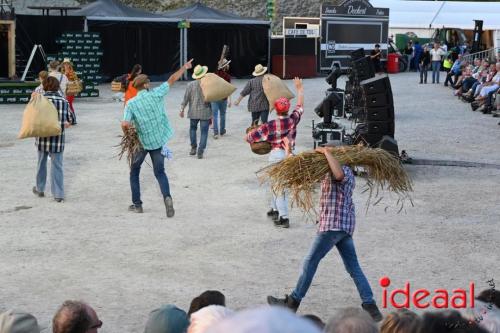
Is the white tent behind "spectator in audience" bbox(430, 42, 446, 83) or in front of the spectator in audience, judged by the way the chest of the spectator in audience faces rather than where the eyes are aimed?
behind

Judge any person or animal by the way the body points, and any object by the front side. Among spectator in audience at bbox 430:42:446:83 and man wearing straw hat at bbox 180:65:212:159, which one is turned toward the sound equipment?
the spectator in audience

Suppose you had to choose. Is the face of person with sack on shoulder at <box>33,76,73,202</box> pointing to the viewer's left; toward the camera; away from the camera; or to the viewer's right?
away from the camera

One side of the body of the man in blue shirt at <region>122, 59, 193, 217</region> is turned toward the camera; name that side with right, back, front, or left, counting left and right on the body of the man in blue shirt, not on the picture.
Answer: back

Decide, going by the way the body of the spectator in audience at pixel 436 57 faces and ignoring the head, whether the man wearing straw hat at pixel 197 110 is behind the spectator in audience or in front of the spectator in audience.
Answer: in front

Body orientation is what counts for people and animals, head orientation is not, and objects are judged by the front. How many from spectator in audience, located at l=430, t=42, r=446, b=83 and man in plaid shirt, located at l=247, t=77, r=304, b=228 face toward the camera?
1

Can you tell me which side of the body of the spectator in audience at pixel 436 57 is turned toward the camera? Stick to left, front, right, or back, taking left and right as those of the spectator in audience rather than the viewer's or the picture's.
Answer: front

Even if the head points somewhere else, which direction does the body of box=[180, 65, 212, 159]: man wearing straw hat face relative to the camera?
away from the camera

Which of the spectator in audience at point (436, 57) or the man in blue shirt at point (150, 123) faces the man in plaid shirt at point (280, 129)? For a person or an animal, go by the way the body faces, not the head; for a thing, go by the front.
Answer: the spectator in audience

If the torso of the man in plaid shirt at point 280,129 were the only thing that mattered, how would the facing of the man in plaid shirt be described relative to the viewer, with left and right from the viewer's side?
facing away from the viewer and to the left of the viewer

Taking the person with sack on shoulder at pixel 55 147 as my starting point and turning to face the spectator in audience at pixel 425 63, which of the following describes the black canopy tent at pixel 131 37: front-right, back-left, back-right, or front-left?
front-left
